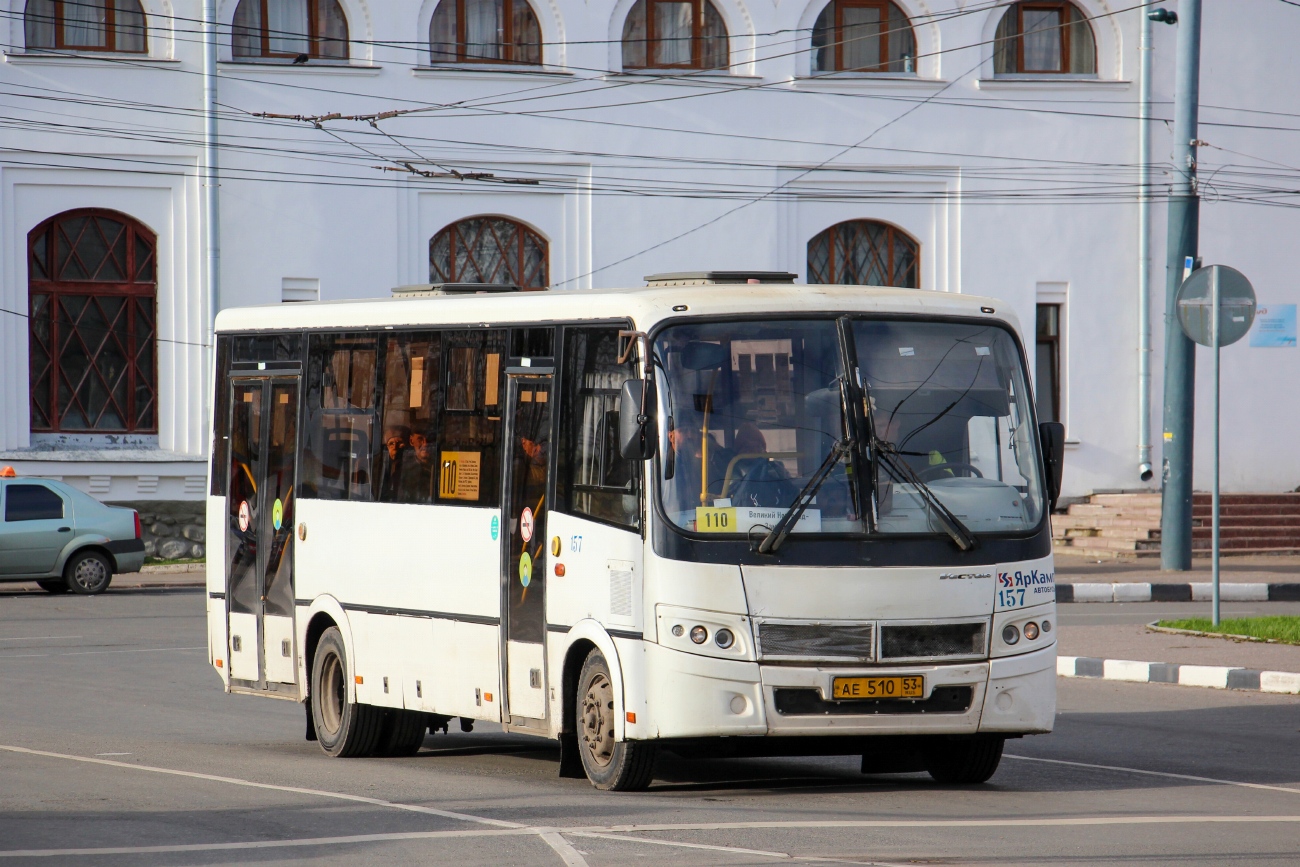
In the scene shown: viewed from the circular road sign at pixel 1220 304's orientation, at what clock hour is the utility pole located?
The utility pole is roughly at 12 o'clock from the circular road sign.

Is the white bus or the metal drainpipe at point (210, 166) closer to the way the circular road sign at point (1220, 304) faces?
the metal drainpipe

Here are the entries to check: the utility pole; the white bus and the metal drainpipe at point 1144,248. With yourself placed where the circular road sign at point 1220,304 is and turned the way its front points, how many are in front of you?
2

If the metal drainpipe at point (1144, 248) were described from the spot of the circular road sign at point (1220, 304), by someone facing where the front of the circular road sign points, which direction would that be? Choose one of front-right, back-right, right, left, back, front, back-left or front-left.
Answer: front

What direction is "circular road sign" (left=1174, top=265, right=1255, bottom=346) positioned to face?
away from the camera

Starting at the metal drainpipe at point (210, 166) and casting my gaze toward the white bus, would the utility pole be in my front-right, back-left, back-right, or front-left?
front-left

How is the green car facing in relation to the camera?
to the viewer's left

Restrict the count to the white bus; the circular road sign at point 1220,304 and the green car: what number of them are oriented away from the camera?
1

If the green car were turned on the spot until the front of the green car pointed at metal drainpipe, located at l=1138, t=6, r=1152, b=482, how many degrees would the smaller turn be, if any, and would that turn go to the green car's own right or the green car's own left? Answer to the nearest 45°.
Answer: approximately 180°

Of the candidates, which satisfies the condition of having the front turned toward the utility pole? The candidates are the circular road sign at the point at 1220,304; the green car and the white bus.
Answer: the circular road sign

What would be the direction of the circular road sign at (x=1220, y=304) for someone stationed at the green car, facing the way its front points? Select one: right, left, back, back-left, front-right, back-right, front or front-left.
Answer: back-left

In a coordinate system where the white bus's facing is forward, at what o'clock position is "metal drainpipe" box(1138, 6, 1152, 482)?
The metal drainpipe is roughly at 8 o'clock from the white bus.

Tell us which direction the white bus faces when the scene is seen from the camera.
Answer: facing the viewer and to the right of the viewer

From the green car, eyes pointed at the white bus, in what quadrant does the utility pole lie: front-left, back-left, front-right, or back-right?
front-left

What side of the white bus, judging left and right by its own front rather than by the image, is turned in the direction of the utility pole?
left

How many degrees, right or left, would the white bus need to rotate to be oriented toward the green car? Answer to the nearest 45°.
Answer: approximately 180°
